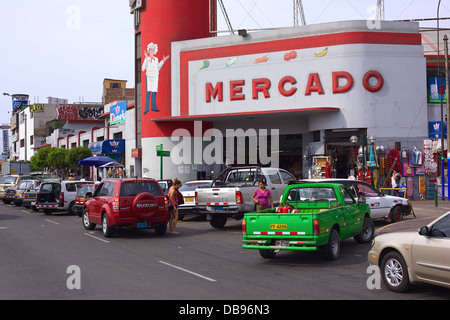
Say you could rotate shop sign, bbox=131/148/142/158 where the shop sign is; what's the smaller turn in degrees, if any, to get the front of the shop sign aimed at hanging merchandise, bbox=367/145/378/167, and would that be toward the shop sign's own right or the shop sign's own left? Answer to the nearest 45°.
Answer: approximately 90° to the shop sign's own left

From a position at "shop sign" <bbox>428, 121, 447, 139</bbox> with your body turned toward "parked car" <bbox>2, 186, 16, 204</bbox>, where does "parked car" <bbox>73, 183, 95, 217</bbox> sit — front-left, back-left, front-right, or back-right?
front-left

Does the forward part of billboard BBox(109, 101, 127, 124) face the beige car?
no

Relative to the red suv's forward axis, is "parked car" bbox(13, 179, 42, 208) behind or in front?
in front

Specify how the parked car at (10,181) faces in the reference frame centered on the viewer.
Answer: facing away from the viewer and to the right of the viewer

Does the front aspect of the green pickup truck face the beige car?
no

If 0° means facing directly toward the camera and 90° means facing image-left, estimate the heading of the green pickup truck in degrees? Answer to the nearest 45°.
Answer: approximately 225°

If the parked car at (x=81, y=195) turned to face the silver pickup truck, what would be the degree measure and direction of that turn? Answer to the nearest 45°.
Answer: approximately 90° to its right

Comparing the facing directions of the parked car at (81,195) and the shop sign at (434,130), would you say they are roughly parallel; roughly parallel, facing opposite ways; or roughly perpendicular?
roughly parallel, facing opposite ways

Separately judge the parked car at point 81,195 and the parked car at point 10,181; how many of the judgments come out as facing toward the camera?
0

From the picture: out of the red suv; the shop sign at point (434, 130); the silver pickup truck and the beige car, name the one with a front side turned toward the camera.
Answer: the shop sign
